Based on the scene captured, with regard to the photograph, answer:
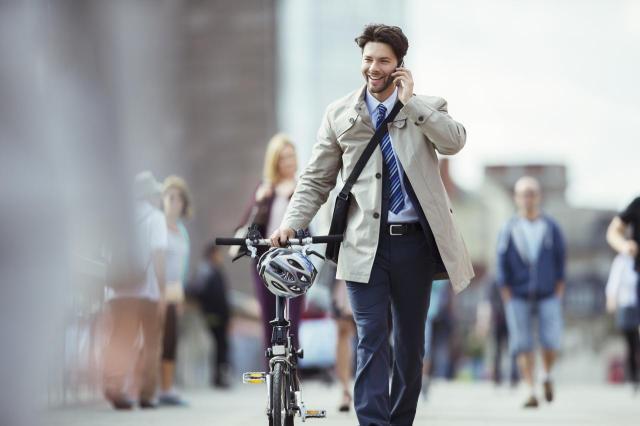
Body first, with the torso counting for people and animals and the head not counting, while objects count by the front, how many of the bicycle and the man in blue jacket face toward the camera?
2

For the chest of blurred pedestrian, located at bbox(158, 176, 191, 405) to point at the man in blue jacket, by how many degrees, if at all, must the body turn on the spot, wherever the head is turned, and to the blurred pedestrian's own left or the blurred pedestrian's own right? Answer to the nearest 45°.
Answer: approximately 45° to the blurred pedestrian's own left

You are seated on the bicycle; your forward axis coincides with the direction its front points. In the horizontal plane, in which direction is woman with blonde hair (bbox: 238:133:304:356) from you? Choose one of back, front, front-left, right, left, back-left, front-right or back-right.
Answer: back

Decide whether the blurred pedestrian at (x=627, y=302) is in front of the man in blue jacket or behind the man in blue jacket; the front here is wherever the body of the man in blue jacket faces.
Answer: behind

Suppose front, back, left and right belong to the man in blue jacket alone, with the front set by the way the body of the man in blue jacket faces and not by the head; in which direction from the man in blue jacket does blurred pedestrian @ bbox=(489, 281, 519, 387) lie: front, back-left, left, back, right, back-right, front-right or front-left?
back
